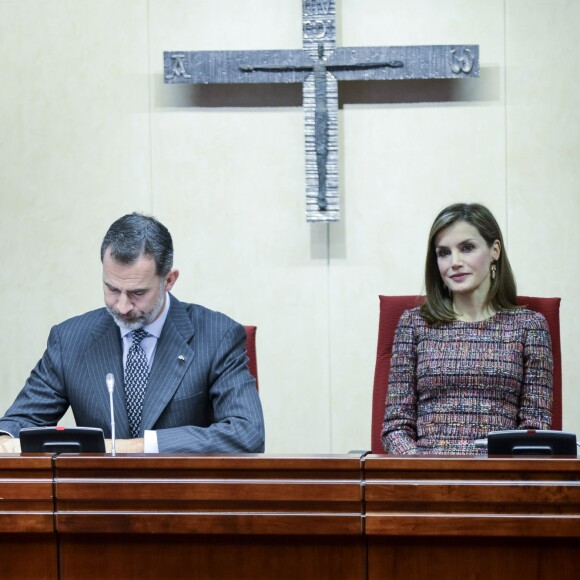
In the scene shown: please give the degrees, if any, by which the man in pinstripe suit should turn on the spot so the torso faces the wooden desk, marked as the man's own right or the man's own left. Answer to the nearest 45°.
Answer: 0° — they already face it

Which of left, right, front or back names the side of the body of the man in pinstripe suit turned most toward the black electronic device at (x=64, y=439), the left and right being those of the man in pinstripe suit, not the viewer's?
front

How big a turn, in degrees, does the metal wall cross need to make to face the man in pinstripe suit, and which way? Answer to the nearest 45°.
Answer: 0° — it already faces them

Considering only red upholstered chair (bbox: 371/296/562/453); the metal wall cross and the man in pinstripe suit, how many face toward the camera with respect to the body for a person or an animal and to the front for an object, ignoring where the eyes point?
3
